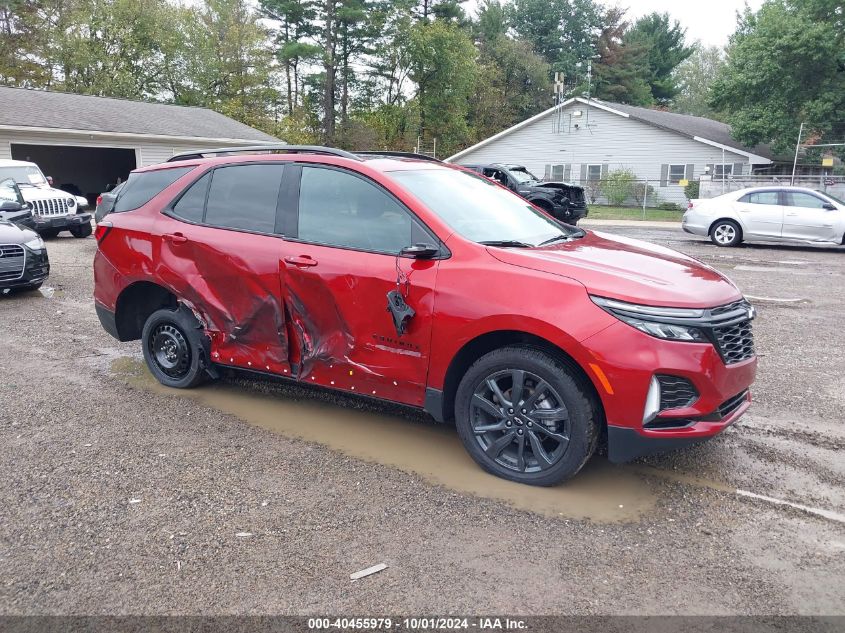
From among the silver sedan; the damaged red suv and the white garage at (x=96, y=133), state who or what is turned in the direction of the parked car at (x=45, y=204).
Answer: the white garage

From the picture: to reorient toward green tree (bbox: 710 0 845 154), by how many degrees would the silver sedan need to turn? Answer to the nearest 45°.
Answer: approximately 90° to its left

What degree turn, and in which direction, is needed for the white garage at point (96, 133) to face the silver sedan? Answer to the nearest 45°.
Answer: approximately 45° to its left

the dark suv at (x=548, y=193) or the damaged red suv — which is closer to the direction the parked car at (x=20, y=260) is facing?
the damaged red suv

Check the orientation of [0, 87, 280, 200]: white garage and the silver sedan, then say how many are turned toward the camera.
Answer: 1

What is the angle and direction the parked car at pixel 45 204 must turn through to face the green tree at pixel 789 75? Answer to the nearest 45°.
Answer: approximately 45° to its left

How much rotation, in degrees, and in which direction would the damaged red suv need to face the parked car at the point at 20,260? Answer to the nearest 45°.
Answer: approximately 180°

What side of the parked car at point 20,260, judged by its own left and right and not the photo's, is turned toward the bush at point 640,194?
left

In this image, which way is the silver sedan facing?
to the viewer's right

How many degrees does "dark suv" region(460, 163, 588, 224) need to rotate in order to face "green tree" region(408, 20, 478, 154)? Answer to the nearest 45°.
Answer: approximately 135° to its left

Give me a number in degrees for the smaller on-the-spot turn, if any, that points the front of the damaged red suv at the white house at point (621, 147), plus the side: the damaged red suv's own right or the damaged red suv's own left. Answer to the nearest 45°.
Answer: approximately 135° to the damaged red suv's own left

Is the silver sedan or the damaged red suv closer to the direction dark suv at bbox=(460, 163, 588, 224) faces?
the silver sedan

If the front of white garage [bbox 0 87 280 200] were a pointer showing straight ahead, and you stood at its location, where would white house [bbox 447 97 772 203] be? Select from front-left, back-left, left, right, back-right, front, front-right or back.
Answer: left

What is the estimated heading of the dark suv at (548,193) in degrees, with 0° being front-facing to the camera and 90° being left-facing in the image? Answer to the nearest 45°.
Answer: approximately 315°

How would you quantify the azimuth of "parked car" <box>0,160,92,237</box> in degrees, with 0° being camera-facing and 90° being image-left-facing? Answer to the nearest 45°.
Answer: approximately 315°

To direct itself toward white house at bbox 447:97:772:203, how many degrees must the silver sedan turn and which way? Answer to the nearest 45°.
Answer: approximately 90° to its left

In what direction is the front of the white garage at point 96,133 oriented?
toward the camera
